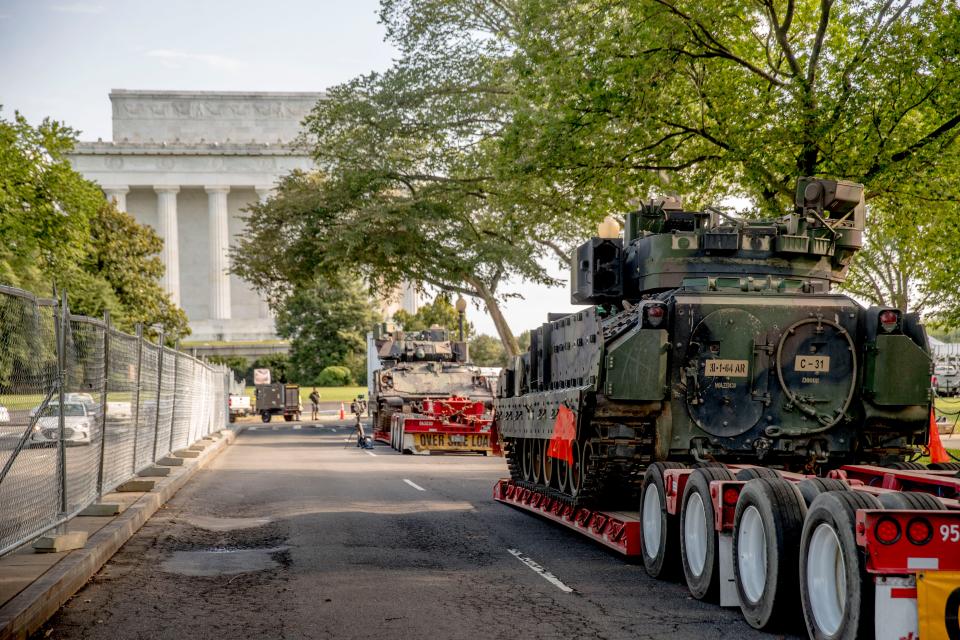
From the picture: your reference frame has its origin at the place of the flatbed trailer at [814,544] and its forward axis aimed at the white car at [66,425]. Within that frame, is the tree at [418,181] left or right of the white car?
right

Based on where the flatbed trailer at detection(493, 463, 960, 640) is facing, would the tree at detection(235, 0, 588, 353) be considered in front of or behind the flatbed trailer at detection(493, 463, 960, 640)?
in front

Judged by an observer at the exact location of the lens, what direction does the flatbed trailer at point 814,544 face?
facing away from the viewer and to the left of the viewer

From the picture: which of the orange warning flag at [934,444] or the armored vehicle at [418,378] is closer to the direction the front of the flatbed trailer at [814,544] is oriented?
the armored vehicle

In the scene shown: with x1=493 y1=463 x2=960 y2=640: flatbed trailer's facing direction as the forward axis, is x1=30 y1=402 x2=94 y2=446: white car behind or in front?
in front

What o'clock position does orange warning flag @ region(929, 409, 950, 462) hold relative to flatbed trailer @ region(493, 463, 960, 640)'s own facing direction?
The orange warning flag is roughly at 2 o'clock from the flatbed trailer.
